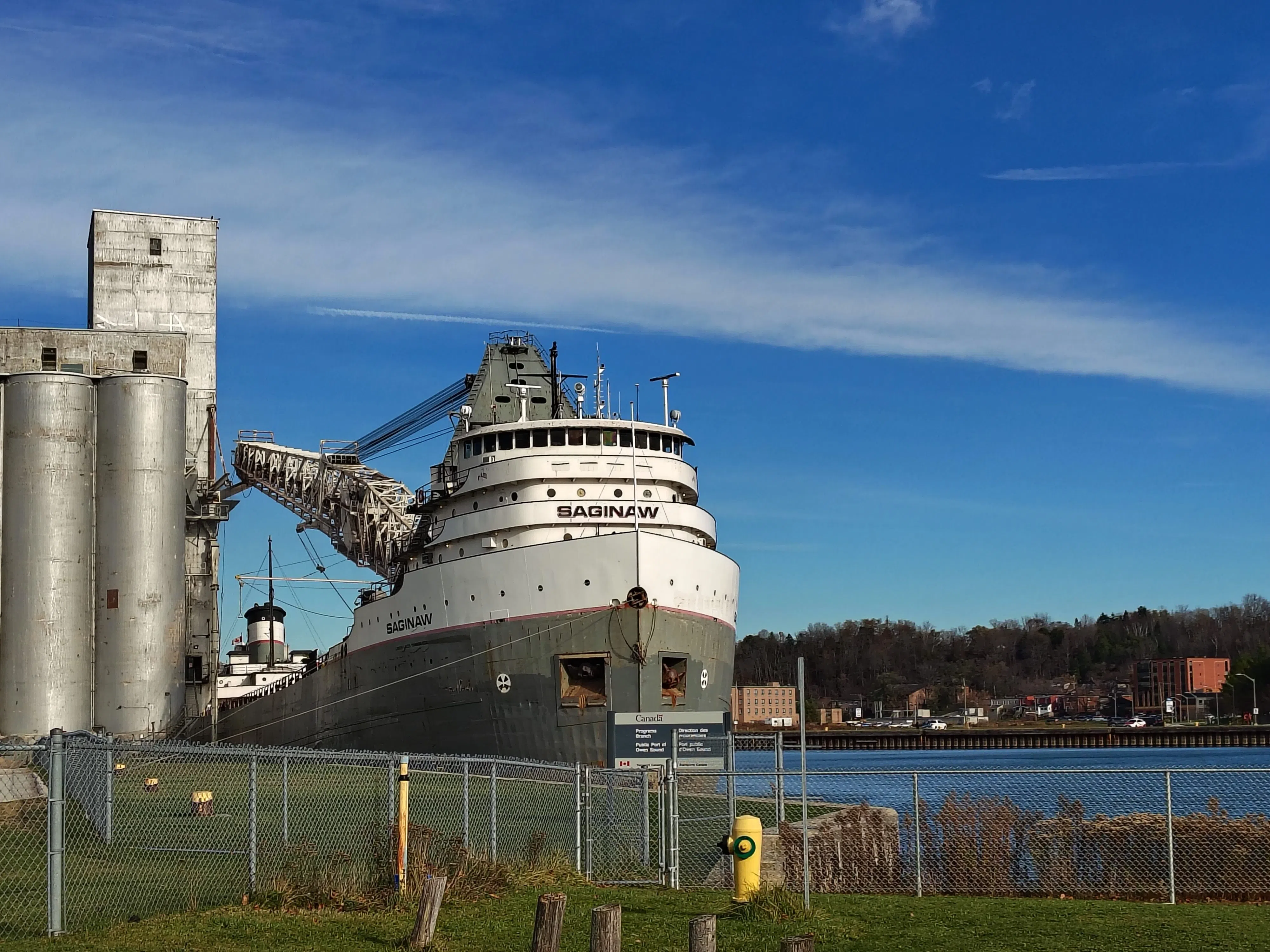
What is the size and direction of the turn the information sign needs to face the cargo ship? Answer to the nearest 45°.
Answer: approximately 180°

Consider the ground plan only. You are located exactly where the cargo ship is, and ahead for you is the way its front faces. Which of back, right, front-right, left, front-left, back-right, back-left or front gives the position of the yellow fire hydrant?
front-right

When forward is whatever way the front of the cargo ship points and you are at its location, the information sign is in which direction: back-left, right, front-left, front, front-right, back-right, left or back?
front-right

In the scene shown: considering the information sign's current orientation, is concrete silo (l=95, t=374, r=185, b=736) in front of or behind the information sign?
behind

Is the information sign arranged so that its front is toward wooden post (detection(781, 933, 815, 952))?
yes

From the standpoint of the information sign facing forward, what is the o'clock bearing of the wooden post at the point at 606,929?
The wooden post is roughly at 12 o'clock from the information sign.

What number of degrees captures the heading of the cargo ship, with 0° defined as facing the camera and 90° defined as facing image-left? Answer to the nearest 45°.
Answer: approximately 315°

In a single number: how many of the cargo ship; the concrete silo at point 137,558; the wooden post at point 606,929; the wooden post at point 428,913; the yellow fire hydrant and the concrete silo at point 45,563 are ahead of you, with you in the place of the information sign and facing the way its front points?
3

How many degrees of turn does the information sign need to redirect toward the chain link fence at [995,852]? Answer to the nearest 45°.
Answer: approximately 90° to its left
